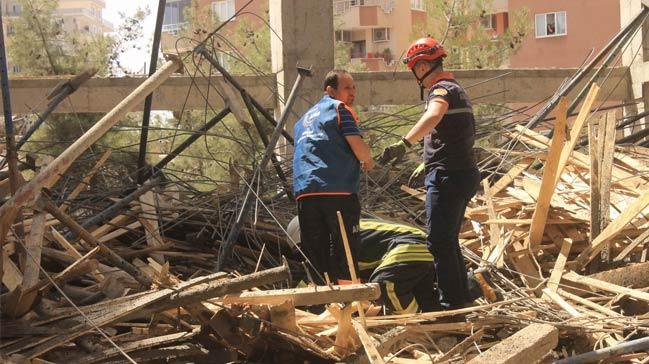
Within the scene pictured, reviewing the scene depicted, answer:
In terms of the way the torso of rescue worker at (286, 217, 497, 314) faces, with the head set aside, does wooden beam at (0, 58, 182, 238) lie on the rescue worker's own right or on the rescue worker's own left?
on the rescue worker's own left

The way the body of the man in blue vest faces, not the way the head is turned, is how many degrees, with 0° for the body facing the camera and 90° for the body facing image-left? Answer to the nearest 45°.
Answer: approximately 225°

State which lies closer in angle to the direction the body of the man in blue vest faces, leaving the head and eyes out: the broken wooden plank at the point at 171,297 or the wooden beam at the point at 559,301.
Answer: the wooden beam

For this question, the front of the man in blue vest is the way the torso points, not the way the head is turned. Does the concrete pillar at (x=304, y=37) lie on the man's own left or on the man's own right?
on the man's own left

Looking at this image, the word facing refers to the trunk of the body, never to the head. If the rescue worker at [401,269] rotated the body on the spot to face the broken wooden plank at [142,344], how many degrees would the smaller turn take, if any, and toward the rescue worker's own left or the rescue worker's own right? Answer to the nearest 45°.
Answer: approximately 45° to the rescue worker's own left

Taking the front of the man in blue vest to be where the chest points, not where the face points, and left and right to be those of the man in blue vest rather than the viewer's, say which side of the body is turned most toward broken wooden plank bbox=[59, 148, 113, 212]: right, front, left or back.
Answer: left

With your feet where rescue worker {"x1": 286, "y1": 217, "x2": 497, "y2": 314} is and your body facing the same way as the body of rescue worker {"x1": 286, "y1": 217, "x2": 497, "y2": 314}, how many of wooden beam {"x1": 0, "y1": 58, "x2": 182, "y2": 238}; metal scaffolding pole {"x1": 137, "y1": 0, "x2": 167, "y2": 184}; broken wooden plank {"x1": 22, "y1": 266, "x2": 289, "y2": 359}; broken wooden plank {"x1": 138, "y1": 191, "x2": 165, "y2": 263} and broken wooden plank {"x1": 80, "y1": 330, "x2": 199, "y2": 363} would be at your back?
0

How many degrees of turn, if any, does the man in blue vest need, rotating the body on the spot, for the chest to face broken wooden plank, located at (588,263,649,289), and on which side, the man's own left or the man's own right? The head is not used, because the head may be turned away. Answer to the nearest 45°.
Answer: approximately 45° to the man's own right

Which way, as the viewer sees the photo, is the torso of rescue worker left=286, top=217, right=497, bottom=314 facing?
to the viewer's left

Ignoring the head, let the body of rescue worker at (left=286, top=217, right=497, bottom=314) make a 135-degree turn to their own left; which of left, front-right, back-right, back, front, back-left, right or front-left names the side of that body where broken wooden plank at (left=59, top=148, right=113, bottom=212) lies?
back

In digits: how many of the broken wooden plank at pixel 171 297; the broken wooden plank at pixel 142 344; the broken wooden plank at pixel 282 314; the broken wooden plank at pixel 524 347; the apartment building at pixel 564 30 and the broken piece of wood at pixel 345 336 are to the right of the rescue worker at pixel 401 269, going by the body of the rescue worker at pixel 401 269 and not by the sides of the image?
1

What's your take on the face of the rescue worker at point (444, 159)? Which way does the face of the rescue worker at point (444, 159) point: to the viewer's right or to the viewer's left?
to the viewer's left

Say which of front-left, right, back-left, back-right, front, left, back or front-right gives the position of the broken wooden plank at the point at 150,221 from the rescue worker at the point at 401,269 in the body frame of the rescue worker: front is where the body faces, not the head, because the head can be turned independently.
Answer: front-right

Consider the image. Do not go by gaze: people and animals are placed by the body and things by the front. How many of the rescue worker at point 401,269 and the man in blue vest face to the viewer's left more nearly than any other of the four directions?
1

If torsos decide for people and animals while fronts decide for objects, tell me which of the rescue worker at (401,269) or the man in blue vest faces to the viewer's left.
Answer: the rescue worker

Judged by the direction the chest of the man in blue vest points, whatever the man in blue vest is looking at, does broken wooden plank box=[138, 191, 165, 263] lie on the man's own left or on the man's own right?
on the man's own left
